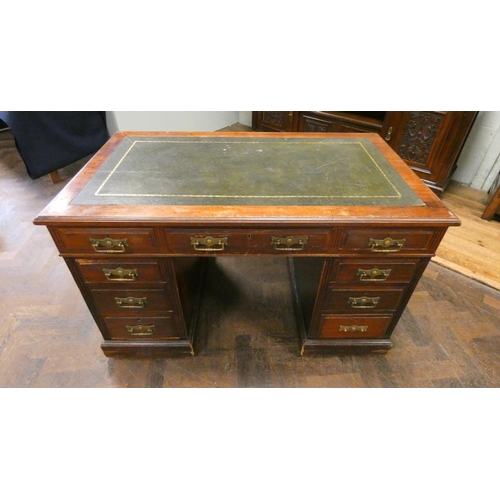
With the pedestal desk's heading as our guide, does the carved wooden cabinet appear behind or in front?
behind

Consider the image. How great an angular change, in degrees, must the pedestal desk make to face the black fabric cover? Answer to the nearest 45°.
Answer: approximately 135° to its right

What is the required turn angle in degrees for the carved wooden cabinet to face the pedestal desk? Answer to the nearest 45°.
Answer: approximately 45° to its left

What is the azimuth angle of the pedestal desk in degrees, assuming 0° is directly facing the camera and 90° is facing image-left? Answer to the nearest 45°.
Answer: approximately 0°

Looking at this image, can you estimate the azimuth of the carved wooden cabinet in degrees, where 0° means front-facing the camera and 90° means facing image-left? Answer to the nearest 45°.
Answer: approximately 45°

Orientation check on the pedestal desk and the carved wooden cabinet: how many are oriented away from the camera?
0
